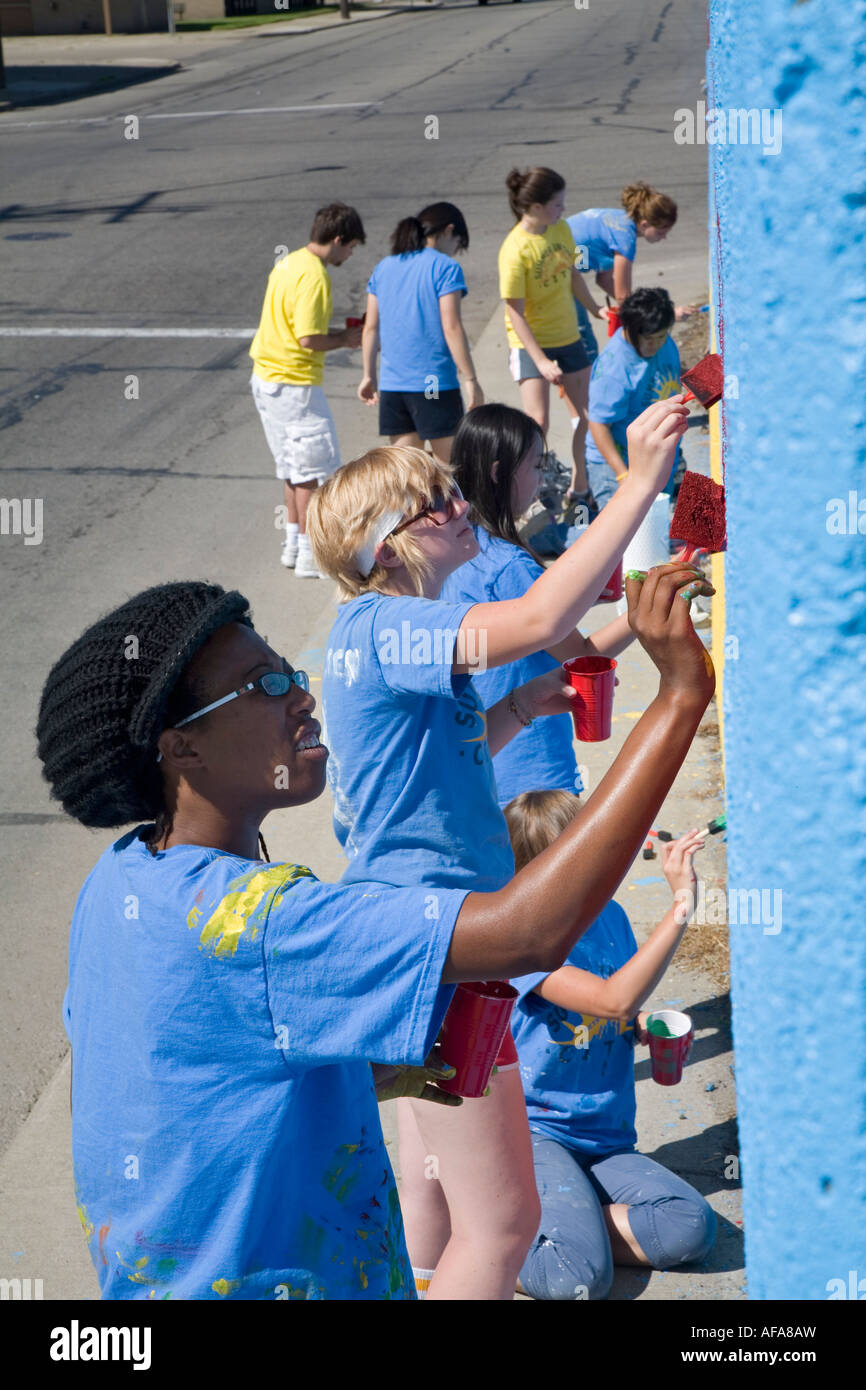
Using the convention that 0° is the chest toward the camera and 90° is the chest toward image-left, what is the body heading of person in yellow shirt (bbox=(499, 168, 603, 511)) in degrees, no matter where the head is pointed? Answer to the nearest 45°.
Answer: approximately 315°

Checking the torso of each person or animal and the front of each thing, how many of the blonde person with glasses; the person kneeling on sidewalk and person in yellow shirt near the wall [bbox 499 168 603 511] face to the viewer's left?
0

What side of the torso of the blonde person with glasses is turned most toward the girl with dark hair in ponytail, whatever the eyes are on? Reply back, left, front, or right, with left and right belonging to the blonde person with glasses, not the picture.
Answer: left

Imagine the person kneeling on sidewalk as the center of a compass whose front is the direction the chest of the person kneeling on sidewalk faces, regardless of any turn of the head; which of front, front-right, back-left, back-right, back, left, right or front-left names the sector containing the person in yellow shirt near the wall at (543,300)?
back-left

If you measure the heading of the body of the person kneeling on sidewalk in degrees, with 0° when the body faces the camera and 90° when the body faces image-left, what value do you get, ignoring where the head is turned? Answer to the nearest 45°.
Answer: approximately 315°

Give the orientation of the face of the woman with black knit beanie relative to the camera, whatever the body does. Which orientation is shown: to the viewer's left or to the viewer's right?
to the viewer's right

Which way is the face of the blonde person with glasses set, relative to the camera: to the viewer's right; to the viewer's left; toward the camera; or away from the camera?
to the viewer's right

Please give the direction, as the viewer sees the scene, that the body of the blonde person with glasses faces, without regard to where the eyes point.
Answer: to the viewer's right

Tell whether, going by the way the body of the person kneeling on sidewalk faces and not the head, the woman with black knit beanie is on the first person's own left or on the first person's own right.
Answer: on the first person's own right

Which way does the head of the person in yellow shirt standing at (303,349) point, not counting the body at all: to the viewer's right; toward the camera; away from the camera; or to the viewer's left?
to the viewer's right

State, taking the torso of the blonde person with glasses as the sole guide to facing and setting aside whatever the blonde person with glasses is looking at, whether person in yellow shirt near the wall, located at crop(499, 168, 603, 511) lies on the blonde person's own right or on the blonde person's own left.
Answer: on the blonde person's own left

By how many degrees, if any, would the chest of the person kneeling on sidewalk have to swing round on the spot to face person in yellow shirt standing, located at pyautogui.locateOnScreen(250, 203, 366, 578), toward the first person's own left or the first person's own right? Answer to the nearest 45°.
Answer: approximately 135° to the first person's own left

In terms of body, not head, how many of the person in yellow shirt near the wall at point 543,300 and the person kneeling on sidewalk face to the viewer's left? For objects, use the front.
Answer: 0

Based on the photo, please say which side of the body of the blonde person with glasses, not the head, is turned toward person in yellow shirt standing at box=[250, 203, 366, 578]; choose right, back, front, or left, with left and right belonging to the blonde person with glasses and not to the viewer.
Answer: left
